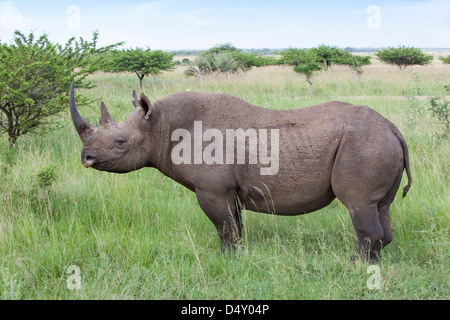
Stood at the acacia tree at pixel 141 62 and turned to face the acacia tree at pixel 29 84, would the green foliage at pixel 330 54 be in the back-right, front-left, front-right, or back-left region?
back-left

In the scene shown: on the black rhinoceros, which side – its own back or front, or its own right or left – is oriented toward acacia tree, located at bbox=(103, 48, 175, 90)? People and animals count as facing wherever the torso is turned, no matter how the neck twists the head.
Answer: right

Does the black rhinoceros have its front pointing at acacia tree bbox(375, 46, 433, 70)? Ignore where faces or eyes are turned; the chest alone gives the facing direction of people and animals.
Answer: no

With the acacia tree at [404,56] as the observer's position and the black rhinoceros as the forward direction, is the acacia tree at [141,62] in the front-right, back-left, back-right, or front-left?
front-right

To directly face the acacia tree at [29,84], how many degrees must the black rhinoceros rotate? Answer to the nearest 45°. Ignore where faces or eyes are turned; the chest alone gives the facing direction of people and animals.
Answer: approximately 45° to its right

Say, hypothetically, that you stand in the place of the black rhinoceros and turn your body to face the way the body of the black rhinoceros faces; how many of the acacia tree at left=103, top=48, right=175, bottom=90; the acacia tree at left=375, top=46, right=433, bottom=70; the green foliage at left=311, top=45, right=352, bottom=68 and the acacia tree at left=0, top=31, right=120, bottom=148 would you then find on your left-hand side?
0

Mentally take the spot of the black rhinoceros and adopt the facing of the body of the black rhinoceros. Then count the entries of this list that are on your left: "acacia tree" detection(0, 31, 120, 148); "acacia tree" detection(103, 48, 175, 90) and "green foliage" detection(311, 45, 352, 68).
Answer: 0

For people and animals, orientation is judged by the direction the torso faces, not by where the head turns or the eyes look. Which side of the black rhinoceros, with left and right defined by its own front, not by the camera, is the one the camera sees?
left

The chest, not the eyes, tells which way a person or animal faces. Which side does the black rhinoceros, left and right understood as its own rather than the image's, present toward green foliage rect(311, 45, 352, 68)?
right

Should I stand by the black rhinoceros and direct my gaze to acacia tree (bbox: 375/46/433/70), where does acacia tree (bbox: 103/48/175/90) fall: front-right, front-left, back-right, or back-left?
front-left

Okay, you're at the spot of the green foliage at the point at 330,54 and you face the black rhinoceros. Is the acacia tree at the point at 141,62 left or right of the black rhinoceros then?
right

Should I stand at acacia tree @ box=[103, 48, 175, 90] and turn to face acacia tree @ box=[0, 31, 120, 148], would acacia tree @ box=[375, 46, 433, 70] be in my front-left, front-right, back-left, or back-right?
back-left

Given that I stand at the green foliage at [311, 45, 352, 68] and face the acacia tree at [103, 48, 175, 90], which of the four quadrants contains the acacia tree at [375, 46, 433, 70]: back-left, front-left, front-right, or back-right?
back-left
